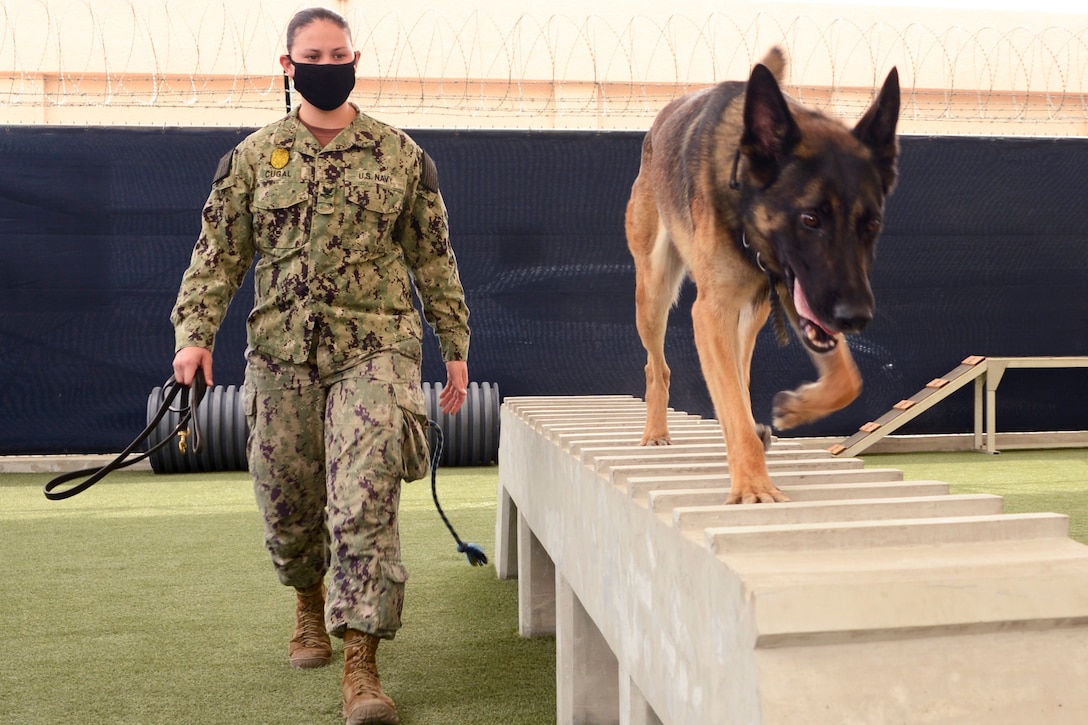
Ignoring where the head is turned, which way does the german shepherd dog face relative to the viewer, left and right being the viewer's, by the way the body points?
facing the viewer and to the right of the viewer
